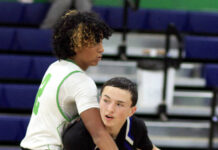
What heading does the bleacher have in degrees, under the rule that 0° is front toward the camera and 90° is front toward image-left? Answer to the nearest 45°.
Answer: approximately 0°
